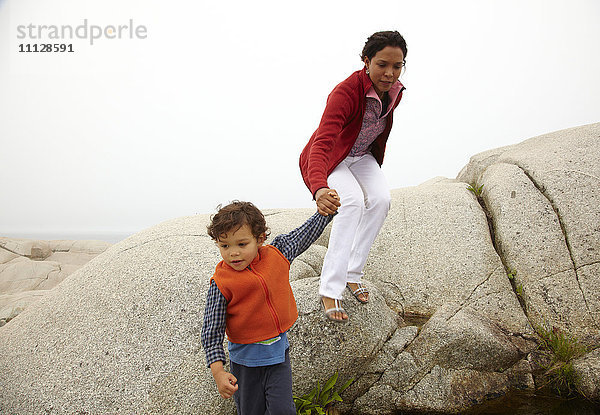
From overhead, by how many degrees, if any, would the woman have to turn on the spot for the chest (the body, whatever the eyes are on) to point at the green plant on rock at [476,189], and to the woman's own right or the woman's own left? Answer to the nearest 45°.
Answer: approximately 90° to the woman's own left

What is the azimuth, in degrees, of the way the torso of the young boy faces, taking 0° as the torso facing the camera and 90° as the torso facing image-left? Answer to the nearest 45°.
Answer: approximately 0°

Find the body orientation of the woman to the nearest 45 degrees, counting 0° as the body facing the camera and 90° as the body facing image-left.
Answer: approximately 315°

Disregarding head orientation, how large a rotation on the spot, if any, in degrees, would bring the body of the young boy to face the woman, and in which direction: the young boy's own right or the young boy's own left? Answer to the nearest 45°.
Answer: approximately 135° to the young boy's own left

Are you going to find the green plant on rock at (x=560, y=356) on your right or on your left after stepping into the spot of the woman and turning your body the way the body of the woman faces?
on your left
